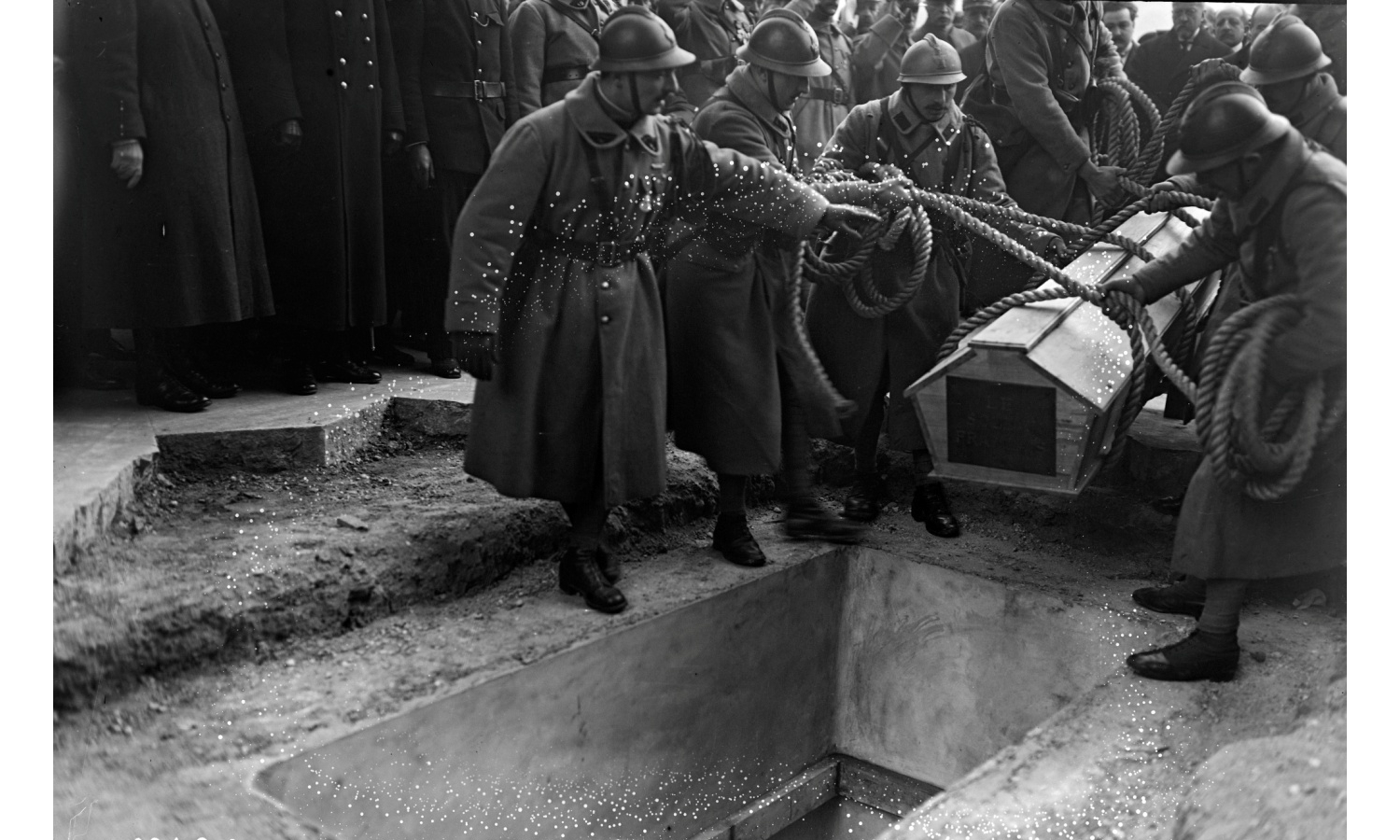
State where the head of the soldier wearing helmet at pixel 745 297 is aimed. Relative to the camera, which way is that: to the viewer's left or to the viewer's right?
to the viewer's right

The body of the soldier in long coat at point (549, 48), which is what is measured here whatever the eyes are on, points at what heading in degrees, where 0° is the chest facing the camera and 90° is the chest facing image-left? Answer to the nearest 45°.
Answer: approximately 315°

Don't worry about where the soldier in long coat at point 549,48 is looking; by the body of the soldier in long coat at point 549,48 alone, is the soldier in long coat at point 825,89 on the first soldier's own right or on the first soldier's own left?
on the first soldier's own left

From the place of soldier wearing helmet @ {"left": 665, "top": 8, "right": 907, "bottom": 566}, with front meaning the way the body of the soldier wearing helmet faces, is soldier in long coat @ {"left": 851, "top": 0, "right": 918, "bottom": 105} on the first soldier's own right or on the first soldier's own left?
on the first soldier's own left

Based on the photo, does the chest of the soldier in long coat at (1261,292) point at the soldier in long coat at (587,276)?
yes

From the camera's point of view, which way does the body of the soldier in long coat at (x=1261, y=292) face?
to the viewer's left
